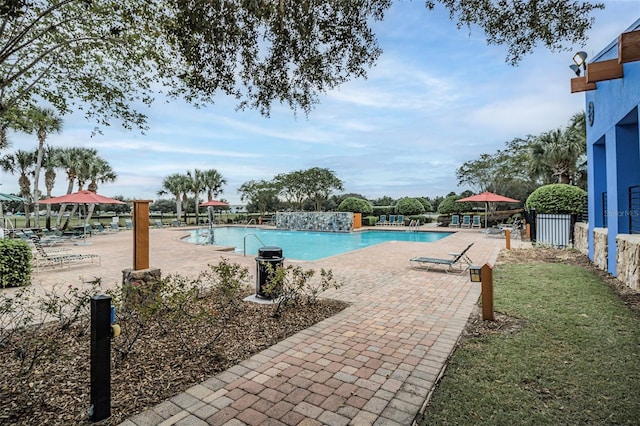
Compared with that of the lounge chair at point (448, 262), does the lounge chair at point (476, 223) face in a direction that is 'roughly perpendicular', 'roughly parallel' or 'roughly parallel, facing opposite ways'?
roughly perpendicular

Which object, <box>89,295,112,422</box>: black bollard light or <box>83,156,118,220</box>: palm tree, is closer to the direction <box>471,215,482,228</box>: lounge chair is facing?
the black bollard light

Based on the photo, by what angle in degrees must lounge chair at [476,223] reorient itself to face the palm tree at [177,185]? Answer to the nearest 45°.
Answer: approximately 90° to its right

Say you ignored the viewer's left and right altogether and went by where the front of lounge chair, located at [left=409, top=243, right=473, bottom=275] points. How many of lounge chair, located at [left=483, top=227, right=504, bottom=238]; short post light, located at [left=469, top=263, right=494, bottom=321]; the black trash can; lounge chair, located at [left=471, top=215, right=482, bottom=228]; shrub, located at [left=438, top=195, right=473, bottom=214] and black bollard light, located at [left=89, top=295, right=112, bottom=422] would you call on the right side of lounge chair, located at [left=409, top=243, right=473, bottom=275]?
3

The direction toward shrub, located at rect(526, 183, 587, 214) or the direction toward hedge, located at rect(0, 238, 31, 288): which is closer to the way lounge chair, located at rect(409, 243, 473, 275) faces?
the hedge

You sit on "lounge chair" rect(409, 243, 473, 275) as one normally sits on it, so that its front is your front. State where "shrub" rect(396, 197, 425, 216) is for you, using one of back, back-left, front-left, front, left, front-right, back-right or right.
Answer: right

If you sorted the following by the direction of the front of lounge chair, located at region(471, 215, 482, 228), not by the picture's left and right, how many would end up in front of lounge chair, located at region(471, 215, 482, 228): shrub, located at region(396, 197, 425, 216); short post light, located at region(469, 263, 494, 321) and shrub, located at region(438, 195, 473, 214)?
1

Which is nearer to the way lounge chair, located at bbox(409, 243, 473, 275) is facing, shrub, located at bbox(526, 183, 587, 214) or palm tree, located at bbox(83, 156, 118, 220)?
the palm tree

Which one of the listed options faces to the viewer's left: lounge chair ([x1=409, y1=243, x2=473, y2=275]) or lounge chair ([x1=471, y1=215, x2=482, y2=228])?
lounge chair ([x1=409, y1=243, x2=473, y2=275])

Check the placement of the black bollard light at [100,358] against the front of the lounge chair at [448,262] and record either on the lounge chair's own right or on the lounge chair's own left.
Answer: on the lounge chair's own left

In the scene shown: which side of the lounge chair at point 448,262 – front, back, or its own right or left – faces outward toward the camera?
left

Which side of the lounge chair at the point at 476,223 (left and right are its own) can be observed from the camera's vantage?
front

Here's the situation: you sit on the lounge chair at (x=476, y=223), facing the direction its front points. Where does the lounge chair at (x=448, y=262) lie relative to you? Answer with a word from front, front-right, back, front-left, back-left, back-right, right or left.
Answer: front

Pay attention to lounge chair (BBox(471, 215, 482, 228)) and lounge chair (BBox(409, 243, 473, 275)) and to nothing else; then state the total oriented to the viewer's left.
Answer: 1

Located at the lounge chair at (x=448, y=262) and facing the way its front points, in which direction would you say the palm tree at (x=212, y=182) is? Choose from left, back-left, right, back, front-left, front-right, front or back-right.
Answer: front-right
